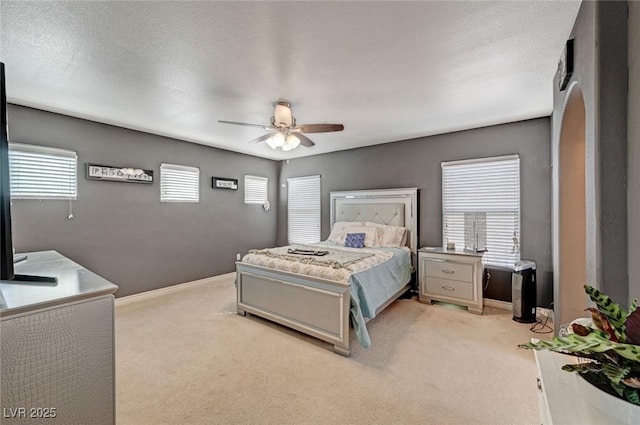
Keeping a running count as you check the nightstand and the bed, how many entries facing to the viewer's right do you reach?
0

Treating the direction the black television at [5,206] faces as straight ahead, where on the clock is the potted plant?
The potted plant is roughly at 2 o'clock from the black television.

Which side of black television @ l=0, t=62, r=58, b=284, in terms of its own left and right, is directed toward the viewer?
right

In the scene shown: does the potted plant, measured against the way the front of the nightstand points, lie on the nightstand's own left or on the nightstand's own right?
on the nightstand's own left

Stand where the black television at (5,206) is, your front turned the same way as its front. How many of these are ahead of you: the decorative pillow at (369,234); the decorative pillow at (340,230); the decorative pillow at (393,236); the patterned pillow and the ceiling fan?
5

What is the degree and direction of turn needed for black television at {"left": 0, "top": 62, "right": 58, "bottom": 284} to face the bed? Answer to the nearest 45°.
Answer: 0° — it already faces it

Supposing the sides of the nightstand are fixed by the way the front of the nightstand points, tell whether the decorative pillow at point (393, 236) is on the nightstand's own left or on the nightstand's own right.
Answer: on the nightstand's own right

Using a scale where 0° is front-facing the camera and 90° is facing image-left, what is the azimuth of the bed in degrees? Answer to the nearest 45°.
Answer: approximately 45°

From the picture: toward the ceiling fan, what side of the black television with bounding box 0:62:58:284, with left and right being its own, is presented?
front

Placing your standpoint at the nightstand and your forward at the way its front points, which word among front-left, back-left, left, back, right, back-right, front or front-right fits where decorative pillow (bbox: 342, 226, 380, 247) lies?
front-right

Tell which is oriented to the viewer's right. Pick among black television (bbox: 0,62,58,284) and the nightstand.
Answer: the black television
